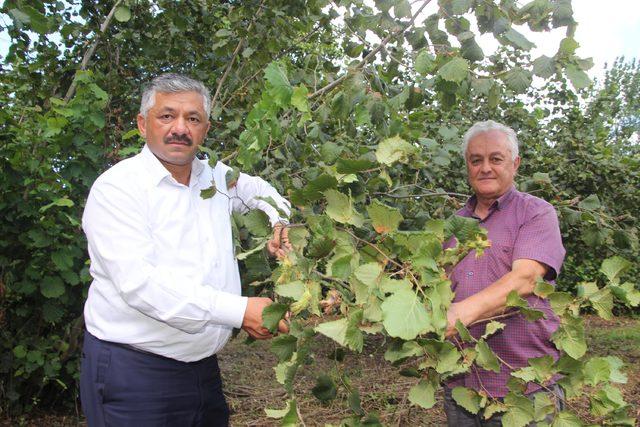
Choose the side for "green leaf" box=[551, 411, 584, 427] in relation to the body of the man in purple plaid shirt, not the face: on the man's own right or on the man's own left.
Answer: on the man's own left

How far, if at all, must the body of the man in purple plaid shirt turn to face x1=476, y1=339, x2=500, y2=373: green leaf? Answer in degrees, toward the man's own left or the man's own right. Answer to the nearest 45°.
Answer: approximately 45° to the man's own left

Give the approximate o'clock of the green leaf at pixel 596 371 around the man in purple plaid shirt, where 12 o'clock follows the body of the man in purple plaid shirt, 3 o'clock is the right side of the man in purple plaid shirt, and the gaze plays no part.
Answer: The green leaf is roughly at 10 o'clock from the man in purple plaid shirt.

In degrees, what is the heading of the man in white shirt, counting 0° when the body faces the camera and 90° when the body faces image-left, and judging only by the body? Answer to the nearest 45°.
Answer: approximately 315°

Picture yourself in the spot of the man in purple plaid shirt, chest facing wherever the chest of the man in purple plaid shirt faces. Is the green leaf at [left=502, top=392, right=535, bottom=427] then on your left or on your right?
on your left
